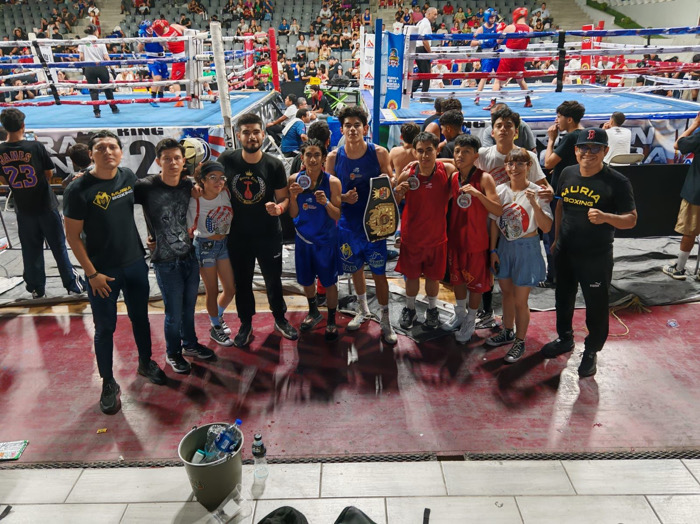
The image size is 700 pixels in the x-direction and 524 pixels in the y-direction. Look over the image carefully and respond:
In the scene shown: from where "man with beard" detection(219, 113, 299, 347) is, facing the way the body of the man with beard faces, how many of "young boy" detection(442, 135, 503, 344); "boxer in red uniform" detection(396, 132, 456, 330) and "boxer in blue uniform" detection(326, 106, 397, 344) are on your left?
3

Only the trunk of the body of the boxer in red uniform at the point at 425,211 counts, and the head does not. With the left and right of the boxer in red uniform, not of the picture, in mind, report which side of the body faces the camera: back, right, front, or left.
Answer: front

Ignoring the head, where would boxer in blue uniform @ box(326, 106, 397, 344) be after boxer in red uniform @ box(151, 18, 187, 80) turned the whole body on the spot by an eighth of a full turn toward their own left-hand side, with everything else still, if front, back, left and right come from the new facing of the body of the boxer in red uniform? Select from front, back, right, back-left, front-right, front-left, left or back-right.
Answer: front-left

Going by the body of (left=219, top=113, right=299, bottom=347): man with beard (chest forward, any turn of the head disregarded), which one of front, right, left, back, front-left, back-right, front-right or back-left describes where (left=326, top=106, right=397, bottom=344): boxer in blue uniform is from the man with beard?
left

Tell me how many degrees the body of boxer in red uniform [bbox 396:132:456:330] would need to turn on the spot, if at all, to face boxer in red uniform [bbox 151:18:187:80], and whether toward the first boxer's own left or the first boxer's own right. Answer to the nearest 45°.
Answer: approximately 135° to the first boxer's own right

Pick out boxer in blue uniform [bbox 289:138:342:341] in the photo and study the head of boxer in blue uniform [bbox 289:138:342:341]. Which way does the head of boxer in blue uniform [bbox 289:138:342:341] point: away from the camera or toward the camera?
toward the camera

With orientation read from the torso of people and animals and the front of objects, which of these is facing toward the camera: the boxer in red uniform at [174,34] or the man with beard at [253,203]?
the man with beard

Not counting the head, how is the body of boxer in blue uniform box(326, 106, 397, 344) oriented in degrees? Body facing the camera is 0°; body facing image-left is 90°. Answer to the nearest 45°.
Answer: approximately 0°

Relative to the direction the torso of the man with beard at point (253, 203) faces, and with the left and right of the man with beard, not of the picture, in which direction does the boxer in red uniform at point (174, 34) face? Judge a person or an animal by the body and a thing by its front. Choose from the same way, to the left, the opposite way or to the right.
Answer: to the right

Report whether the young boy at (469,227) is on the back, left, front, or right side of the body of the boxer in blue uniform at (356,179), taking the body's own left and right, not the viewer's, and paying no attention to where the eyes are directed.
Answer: left

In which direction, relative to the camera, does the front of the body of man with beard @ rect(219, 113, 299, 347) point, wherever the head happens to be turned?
toward the camera

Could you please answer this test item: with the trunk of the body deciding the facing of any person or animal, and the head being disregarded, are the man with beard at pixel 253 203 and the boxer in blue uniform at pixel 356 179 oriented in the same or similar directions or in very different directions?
same or similar directions

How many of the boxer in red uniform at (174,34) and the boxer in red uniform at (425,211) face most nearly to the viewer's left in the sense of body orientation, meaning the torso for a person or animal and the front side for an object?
1

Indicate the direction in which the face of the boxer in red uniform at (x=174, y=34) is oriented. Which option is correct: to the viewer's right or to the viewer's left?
to the viewer's left

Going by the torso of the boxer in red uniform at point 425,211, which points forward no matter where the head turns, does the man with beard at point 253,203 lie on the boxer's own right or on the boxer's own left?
on the boxer's own right
